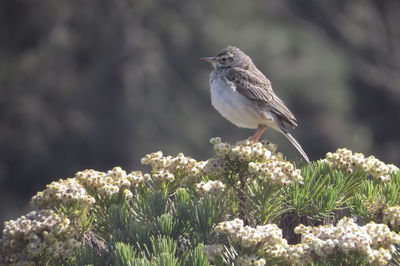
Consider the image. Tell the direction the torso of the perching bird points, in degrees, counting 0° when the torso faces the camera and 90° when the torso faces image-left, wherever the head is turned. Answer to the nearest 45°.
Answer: approximately 90°
